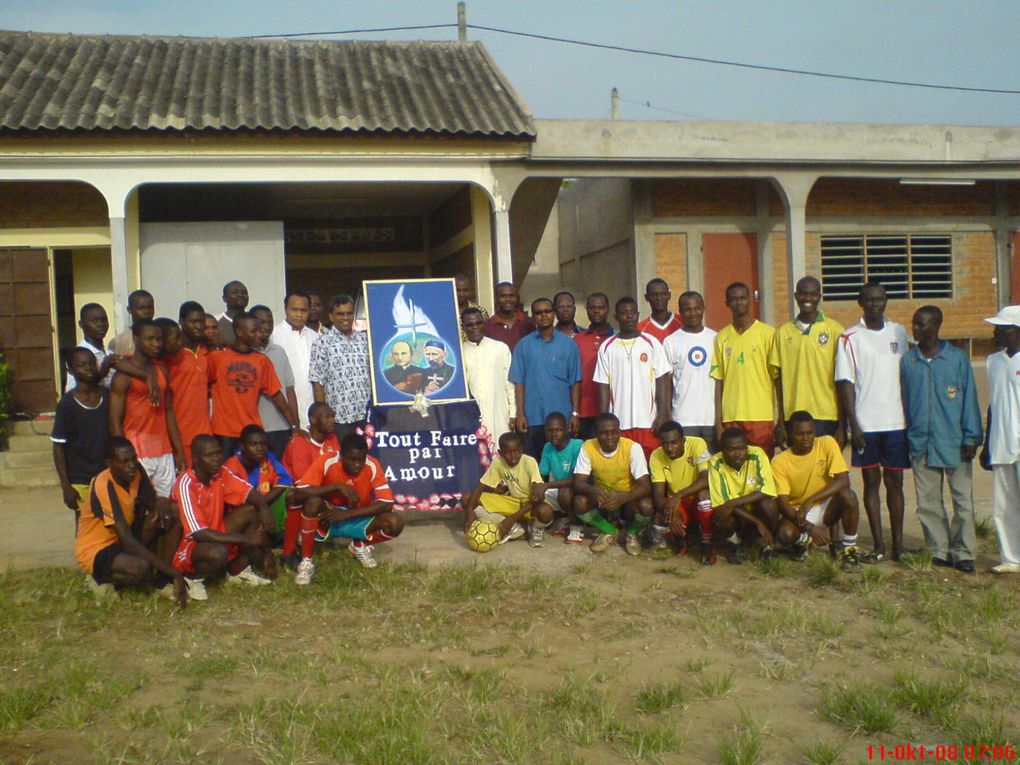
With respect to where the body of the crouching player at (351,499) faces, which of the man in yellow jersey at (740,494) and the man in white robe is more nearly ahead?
the man in yellow jersey

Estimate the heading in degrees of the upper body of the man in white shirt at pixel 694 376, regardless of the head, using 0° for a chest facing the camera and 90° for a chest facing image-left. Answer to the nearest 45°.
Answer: approximately 0°

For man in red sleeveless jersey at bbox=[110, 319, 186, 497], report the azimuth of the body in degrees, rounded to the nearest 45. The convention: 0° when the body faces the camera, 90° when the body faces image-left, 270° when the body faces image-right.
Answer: approximately 315°

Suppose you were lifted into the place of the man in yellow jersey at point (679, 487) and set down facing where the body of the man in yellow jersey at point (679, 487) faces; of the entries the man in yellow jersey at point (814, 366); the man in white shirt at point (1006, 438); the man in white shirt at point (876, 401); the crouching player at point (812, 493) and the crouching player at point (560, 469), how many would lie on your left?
4

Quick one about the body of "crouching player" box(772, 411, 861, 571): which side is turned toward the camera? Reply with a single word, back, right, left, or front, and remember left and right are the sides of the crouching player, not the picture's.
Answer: front

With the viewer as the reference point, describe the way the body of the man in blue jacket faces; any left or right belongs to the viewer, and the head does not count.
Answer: facing the viewer and to the left of the viewer

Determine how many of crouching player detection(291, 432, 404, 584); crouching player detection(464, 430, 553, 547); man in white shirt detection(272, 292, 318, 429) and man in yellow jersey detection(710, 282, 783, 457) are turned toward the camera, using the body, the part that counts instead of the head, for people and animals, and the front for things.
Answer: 4

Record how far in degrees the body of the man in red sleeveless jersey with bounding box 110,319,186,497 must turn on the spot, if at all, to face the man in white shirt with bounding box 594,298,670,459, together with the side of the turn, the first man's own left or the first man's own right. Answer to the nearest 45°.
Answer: approximately 45° to the first man's own left

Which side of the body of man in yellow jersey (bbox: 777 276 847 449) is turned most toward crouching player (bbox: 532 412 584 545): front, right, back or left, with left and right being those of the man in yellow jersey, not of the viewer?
right

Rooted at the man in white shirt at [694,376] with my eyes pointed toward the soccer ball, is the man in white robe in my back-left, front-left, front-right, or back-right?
front-right

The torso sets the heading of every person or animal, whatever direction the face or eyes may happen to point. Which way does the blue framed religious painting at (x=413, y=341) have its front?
toward the camera

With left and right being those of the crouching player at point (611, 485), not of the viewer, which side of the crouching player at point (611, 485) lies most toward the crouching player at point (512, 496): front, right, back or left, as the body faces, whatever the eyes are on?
right

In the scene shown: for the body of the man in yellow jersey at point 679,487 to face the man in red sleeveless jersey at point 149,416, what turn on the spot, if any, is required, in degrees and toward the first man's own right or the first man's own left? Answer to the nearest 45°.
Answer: approximately 90° to the first man's own right

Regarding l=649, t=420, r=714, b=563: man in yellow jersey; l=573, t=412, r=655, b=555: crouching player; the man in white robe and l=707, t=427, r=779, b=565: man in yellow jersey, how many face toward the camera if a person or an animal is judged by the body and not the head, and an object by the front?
4

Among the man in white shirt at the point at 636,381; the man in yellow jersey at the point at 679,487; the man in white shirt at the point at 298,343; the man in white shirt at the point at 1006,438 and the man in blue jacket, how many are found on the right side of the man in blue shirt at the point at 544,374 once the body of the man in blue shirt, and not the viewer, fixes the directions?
1

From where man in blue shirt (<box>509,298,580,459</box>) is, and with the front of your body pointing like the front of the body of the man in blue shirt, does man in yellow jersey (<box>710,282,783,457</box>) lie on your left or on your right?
on your left

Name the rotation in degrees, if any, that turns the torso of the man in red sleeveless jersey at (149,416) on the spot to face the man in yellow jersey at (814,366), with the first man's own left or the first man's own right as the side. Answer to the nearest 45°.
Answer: approximately 45° to the first man's own left
